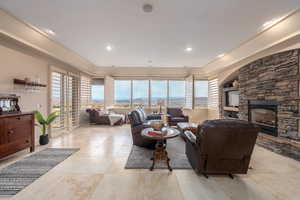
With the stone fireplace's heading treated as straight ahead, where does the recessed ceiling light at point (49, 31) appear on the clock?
The recessed ceiling light is roughly at 12 o'clock from the stone fireplace.

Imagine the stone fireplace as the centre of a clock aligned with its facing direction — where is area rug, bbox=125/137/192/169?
The area rug is roughly at 12 o'clock from the stone fireplace.

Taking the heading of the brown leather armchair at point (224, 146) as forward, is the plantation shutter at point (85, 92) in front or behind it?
in front

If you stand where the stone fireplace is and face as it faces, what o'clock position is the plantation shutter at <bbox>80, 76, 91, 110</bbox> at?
The plantation shutter is roughly at 1 o'clock from the stone fireplace.

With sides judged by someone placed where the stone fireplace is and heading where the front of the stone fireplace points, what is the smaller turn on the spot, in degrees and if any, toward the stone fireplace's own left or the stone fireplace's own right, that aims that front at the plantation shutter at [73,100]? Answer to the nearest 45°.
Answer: approximately 45° to the stone fireplace's own right

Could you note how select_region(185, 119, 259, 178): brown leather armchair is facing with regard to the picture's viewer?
facing away from the viewer and to the left of the viewer

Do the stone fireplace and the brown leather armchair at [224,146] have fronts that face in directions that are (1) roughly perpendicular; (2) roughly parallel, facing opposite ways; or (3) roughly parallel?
roughly perpendicular

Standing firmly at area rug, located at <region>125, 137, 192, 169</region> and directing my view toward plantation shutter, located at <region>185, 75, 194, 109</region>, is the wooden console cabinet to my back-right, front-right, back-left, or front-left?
back-left

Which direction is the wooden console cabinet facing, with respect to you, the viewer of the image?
facing the viewer and to the right of the viewer

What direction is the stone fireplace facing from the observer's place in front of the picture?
facing the viewer and to the left of the viewer

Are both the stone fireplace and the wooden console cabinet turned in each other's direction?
yes

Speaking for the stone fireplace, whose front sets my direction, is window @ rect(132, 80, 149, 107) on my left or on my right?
on my right

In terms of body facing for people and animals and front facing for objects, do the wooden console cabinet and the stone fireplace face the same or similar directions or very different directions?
very different directions

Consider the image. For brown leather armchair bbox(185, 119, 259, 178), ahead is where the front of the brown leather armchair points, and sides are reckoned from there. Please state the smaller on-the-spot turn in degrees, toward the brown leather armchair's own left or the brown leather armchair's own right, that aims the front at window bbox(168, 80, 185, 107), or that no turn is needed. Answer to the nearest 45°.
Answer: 0° — it already faces it

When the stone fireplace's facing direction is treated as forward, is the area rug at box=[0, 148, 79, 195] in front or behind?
in front

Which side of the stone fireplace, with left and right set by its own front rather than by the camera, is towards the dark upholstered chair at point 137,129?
front

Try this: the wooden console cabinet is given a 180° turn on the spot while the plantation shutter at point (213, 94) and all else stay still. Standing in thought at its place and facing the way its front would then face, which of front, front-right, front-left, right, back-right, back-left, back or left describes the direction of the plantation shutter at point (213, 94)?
back-right
